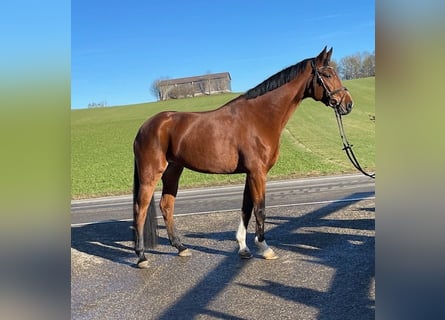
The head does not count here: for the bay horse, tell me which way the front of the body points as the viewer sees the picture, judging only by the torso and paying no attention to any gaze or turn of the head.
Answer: to the viewer's right
